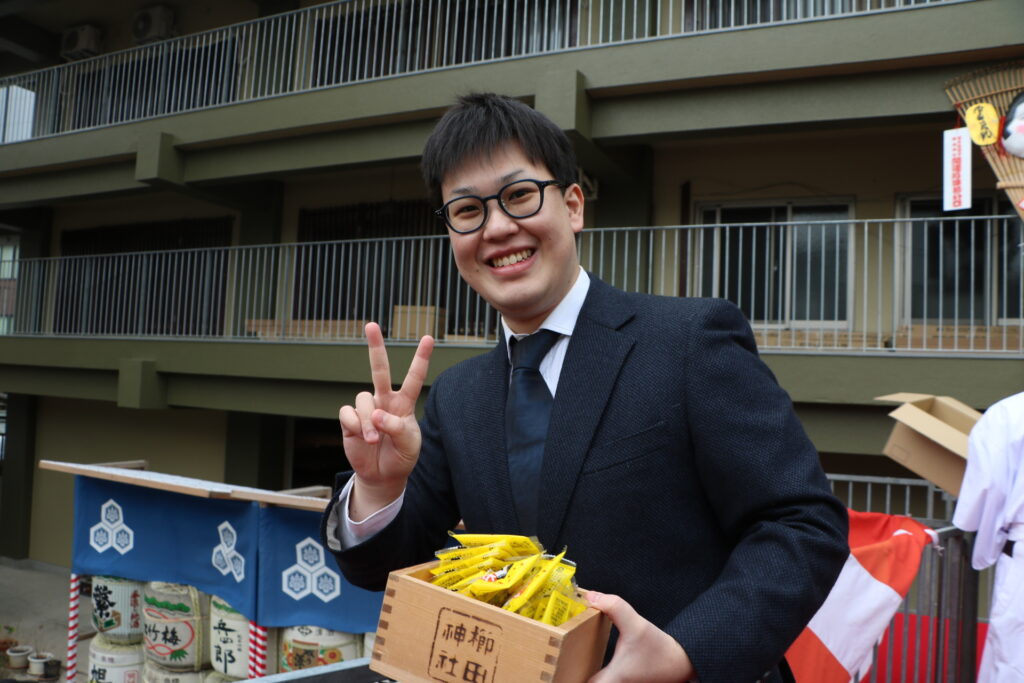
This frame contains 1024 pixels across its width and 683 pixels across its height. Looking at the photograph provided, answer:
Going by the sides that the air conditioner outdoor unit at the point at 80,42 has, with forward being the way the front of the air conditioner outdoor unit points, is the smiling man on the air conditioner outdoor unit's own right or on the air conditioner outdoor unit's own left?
on the air conditioner outdoor unit's own left

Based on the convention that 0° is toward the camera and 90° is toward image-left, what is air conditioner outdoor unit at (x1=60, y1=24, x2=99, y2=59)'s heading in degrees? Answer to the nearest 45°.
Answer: approximately 45°

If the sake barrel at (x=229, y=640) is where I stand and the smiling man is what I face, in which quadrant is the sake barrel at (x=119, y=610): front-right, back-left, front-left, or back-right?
back-right

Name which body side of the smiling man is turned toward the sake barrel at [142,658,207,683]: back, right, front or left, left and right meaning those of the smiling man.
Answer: right

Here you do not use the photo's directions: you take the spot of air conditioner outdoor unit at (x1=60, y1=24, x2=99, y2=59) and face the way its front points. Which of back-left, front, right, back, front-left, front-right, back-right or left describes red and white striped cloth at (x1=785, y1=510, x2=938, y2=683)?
front-left

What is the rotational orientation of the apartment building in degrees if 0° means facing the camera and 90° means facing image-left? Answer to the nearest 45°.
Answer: approximately 45°

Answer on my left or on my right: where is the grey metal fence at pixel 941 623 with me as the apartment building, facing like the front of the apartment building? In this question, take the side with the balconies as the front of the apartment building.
on my left

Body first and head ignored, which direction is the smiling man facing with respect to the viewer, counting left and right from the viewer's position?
facing the viewer and to the left of the viewer

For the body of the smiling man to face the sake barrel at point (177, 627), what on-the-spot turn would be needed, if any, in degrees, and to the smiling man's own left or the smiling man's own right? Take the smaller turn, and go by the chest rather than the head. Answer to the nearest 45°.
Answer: approximately 90° to the smiling man's own right

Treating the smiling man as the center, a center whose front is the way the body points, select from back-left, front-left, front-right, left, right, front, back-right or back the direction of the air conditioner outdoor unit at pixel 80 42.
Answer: right

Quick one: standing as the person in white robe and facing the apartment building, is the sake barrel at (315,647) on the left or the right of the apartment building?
left

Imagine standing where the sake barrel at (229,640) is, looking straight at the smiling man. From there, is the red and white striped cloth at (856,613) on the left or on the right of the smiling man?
left

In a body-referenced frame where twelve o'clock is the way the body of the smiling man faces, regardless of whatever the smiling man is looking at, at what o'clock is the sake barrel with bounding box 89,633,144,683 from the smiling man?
The sake barrel is roughly at 3 o'clock from the smiling man.

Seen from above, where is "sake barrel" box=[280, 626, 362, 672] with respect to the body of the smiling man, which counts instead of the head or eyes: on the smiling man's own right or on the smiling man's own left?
on the smiling man's own right
